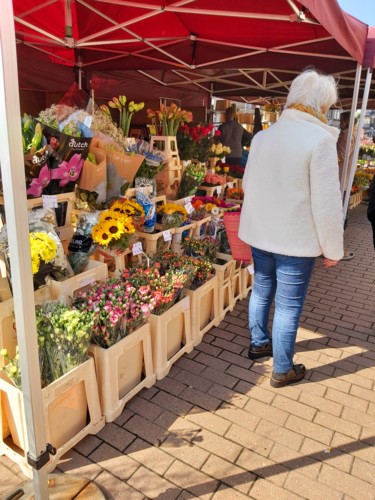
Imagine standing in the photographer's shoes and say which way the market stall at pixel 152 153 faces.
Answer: facing the viewer and to the right of the viewer

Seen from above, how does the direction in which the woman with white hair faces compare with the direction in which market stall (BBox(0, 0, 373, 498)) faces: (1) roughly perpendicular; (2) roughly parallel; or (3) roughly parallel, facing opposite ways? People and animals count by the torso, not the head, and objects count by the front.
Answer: roughly perpendicular

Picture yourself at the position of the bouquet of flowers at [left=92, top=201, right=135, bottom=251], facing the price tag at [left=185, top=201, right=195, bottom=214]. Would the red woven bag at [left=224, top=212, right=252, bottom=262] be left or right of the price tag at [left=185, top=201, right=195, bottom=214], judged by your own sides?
right

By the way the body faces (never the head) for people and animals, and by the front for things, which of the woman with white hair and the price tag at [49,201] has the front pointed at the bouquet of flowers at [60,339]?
the price tag

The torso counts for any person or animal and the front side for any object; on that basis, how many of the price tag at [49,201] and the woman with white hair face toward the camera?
1

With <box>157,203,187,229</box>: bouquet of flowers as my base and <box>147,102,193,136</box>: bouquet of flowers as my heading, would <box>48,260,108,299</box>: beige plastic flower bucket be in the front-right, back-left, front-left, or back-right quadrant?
back-left
